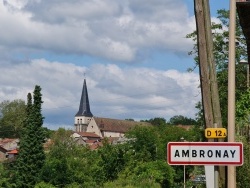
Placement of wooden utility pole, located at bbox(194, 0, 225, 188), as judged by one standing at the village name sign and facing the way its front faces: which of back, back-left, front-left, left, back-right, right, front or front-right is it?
back

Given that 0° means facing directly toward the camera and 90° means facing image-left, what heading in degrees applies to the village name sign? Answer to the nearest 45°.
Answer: approximately 0°
